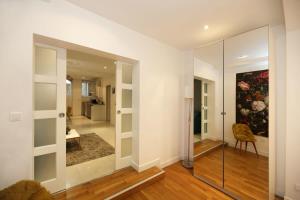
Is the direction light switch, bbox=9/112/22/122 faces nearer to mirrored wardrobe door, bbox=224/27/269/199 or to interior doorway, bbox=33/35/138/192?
the mirrored wardrobe door

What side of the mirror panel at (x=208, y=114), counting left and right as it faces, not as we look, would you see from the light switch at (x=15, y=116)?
front

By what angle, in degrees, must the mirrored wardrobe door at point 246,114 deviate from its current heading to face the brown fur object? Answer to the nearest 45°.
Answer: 0° — it already faces it

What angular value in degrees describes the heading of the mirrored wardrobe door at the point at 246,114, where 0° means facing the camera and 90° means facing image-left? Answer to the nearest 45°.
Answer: approximately 45°

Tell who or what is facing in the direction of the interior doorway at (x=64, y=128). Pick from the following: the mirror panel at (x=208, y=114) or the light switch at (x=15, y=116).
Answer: the mirror panel

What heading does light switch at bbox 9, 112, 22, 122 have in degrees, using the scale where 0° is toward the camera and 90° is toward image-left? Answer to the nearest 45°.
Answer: approximately 0°

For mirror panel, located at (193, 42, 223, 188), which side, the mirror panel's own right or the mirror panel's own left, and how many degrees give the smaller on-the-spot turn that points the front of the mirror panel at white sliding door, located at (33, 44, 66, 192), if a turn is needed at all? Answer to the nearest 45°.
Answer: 0° — it already faces it
